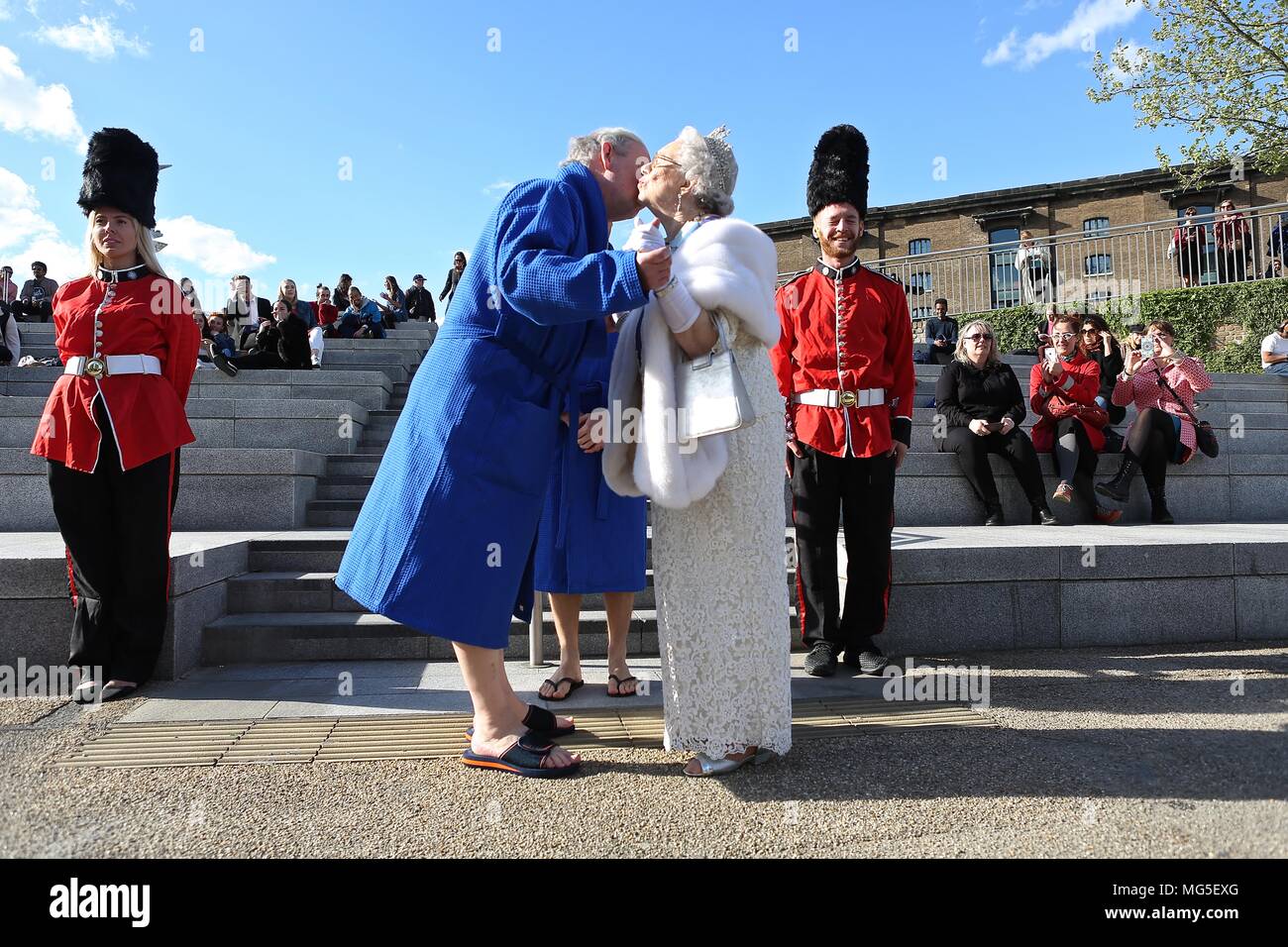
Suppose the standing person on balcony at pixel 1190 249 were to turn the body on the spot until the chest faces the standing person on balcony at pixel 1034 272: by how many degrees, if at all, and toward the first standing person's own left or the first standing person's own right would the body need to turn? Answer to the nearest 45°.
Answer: approximately 90° to the first standing person's own right

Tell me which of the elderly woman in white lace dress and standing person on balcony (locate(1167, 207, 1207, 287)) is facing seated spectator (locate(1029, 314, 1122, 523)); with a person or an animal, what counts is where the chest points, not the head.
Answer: the standing person on balcony

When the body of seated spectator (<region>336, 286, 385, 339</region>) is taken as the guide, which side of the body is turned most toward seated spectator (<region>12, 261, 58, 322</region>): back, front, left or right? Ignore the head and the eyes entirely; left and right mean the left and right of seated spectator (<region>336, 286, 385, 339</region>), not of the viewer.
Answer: right

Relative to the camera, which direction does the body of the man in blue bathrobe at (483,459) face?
to the viewer's right

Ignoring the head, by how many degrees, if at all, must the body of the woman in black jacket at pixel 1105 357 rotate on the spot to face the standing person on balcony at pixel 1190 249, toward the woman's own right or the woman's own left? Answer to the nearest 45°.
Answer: approximately 135° to the woman's own right

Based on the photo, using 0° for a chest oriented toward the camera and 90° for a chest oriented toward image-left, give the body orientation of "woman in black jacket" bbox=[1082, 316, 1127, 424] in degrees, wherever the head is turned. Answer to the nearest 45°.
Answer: approximately 45°

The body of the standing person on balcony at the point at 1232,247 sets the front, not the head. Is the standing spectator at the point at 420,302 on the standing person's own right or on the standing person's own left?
on the standing person's own right

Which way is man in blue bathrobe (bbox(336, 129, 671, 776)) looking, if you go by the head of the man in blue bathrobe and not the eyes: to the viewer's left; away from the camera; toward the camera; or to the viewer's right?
to the viewer's right

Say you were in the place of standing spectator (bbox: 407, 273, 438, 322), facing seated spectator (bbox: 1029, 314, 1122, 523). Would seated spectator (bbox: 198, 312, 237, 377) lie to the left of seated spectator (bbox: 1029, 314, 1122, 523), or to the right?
right

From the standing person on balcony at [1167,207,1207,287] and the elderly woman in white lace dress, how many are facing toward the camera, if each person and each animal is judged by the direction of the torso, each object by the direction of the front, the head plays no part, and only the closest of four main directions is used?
1

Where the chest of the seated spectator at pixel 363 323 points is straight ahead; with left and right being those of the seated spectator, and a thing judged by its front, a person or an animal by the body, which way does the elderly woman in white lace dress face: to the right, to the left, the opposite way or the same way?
to the right

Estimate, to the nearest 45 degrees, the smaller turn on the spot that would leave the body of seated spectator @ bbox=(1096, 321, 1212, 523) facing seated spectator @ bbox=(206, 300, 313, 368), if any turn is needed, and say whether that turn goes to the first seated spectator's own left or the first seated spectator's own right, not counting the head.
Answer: approximately 45° to the first seated spectator's own right

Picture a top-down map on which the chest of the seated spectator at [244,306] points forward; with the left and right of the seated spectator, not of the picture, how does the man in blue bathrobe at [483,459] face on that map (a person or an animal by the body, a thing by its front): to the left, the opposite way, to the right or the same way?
to the left

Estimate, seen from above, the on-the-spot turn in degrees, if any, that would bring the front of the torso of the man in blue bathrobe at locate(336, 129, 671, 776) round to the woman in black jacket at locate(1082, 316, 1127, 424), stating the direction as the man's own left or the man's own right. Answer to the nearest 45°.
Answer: approximately 45° to the man's own left
